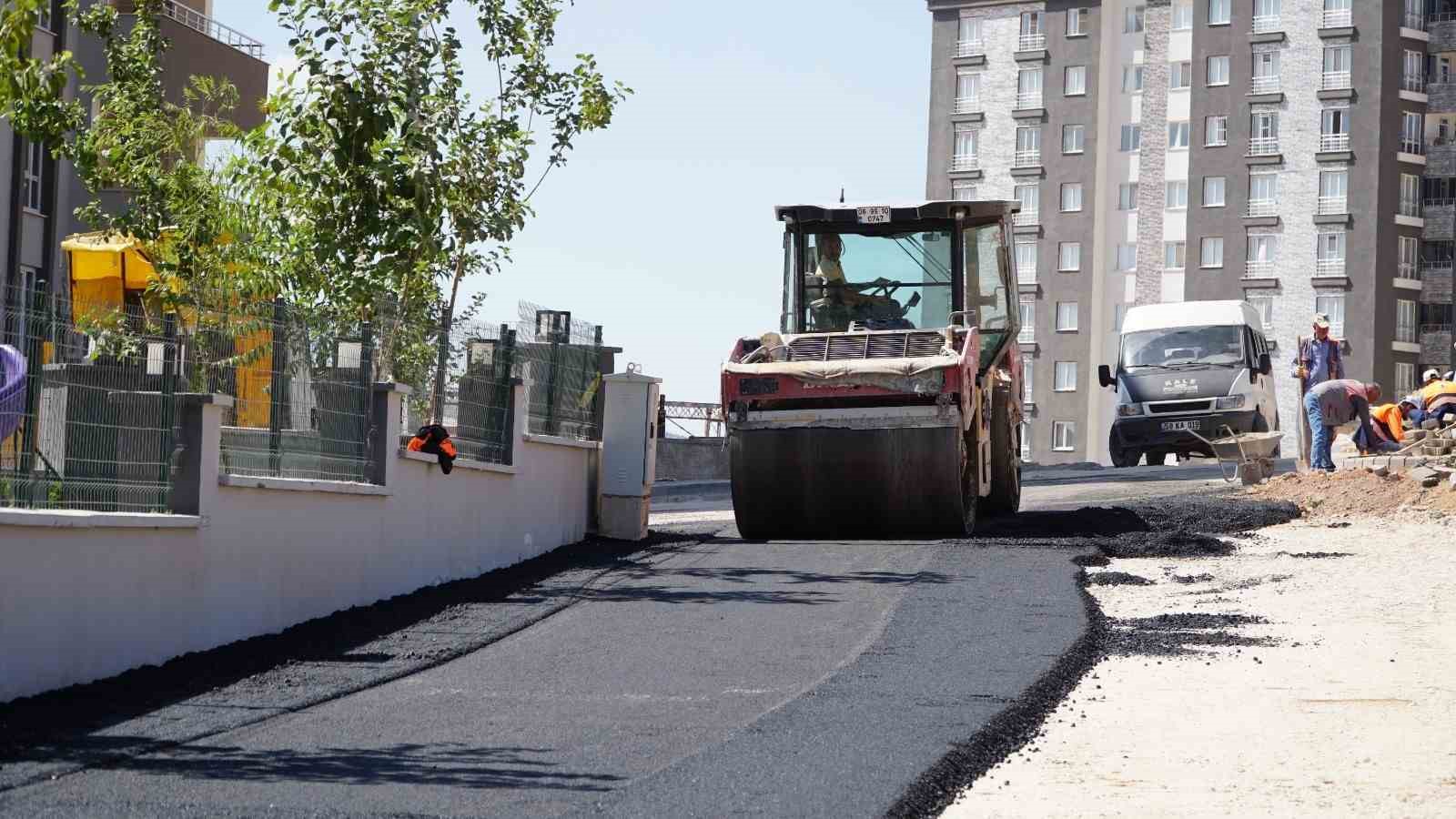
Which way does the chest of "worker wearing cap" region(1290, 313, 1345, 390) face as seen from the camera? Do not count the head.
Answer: toward the camera

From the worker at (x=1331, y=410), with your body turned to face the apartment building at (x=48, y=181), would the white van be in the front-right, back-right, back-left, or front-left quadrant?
front-right

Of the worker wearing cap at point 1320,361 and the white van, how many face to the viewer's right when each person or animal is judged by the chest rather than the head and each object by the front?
0

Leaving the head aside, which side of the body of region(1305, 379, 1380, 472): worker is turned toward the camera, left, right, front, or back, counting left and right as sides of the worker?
right

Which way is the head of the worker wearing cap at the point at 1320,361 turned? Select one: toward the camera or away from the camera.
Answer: toward the camera

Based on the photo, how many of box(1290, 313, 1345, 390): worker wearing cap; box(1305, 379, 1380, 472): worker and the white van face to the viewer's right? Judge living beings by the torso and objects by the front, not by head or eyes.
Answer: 1

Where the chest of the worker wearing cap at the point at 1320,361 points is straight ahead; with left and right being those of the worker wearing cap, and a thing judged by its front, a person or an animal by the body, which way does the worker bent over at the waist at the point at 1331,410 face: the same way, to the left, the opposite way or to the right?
to the left

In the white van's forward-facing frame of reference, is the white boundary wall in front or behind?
in front

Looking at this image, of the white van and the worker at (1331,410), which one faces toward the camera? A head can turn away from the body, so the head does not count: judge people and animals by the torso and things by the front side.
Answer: the white van

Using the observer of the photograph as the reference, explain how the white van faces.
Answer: facing the viewer

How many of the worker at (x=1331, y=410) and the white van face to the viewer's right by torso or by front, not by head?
1

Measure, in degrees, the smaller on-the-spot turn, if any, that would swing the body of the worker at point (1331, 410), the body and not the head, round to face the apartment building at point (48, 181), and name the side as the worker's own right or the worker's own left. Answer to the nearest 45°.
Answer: approximately 180°

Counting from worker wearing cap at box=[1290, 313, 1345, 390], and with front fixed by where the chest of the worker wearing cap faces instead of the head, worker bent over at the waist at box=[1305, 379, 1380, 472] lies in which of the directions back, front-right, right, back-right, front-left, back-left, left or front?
front

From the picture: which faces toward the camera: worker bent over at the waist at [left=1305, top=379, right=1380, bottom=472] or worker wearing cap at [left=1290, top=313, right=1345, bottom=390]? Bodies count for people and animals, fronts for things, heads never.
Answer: the worker wearing cap

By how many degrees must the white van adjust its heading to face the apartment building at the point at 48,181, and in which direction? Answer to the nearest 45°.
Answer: approximately 90° to its right

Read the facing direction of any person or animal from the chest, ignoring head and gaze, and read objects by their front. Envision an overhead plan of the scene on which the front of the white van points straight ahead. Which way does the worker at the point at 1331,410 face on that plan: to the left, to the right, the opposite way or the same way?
to the left
